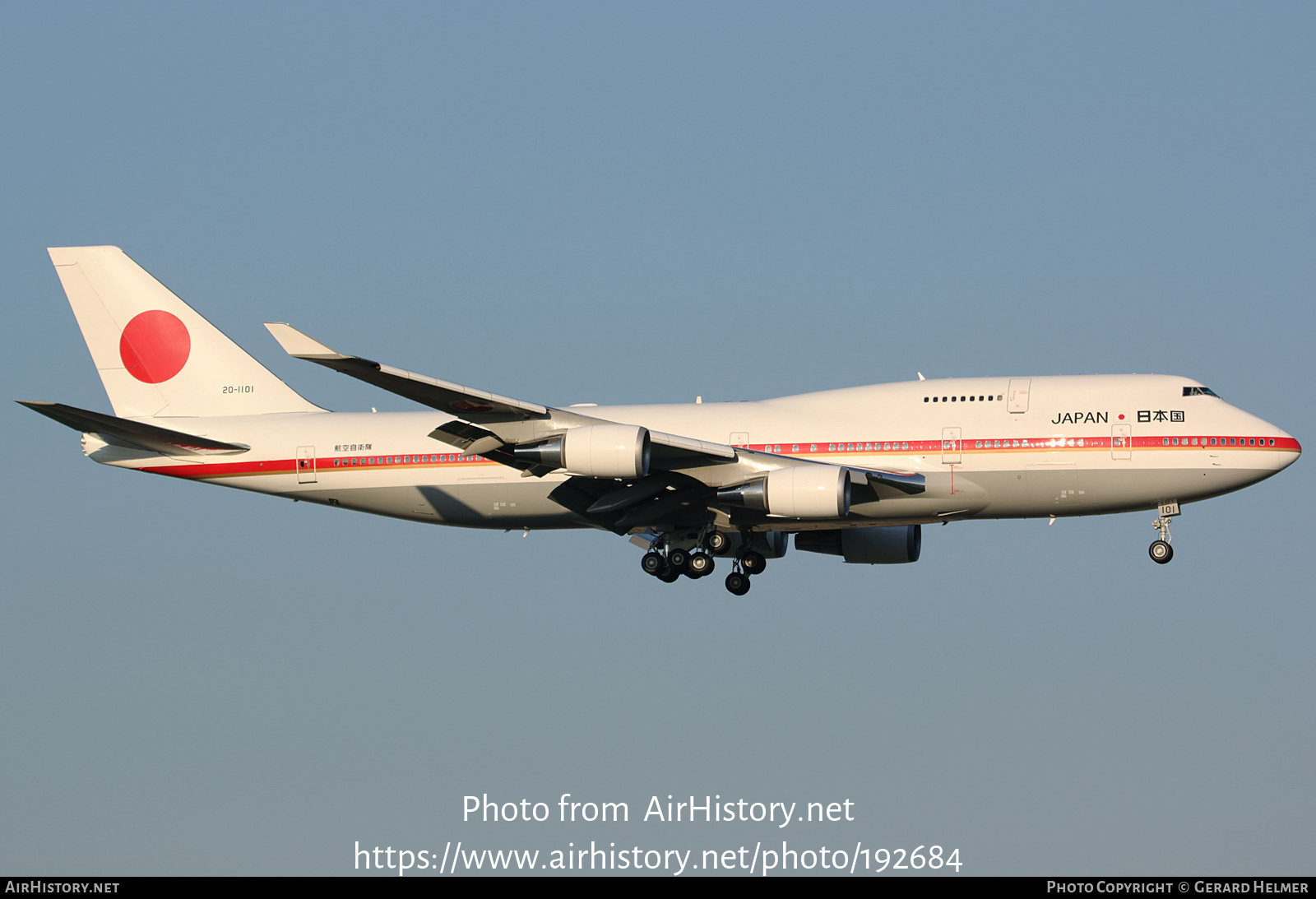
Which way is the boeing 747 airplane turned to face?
to the viewer's right
